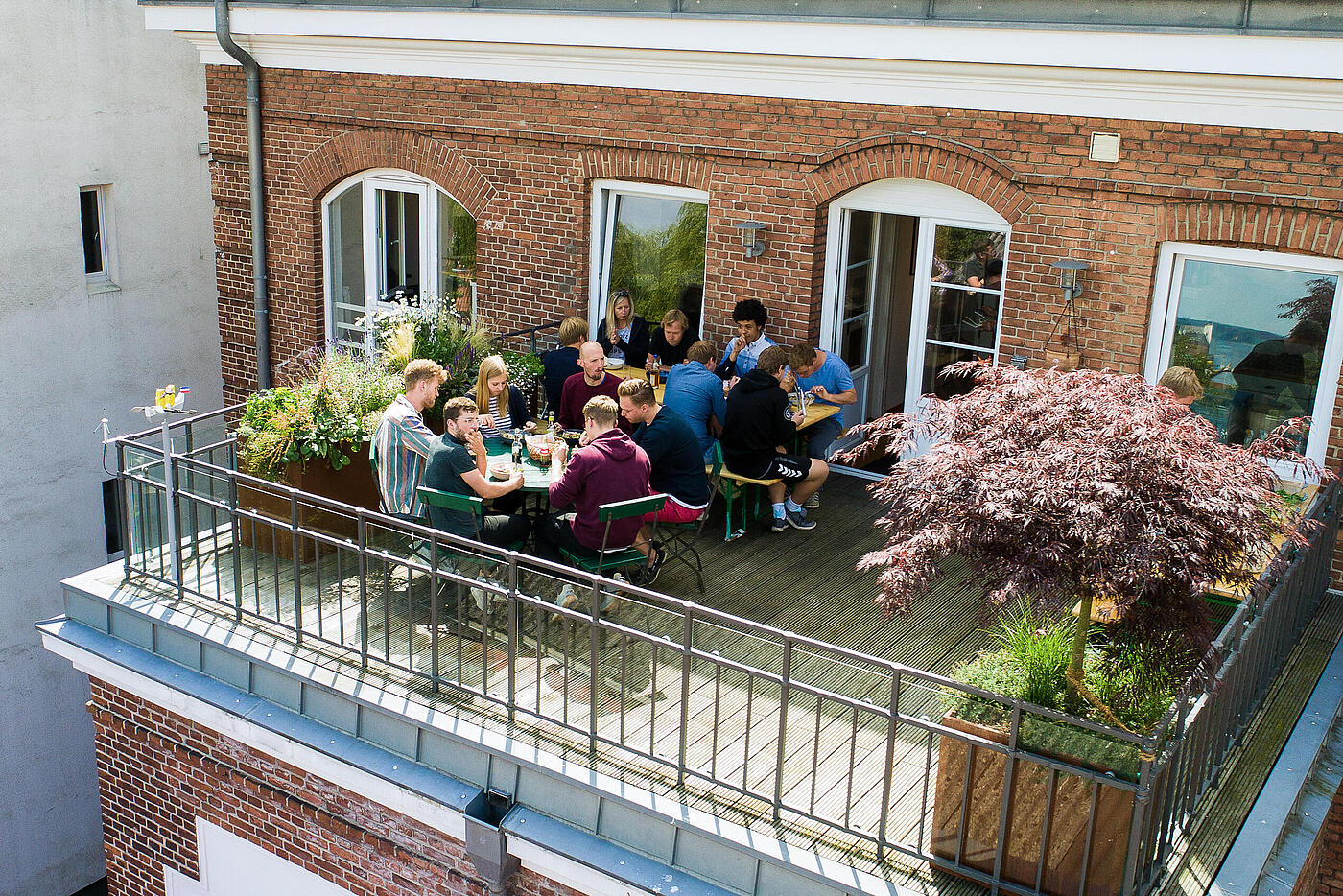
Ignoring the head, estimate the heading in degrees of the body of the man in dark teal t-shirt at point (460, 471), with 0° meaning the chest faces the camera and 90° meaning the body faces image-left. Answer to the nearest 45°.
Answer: approximately 270°

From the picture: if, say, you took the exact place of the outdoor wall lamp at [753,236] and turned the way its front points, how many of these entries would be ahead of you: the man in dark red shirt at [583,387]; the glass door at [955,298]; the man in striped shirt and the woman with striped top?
3

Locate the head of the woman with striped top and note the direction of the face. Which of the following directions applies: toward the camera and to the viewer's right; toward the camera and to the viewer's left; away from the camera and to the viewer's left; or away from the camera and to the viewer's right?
toward the camera and to the viewer's right

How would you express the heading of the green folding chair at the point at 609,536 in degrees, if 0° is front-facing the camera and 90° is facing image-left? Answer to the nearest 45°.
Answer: approximately 135°

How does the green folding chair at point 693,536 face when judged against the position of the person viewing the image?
facing to the left of the viewer

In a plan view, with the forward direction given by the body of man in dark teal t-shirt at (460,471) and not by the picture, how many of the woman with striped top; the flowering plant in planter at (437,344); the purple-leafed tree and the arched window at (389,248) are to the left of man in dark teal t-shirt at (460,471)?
3

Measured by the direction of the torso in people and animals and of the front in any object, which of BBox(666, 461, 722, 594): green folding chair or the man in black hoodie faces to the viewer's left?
the green folding chair

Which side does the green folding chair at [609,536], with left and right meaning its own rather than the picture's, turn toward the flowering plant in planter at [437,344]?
front

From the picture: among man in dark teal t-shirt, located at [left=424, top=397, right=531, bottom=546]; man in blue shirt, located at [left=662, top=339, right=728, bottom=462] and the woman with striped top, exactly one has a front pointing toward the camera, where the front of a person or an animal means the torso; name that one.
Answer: the woman with striped top

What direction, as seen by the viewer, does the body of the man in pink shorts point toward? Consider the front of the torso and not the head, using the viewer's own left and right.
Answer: facing to the left of the viewer

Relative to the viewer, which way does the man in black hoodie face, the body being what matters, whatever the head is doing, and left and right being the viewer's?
facing away from the viewer and to the right of the viewer

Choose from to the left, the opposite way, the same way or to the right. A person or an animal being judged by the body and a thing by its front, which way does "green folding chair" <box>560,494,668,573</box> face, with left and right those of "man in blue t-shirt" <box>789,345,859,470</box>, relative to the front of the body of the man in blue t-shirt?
to the right

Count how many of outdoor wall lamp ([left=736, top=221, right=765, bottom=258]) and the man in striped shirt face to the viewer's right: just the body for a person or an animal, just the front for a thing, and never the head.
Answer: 1
